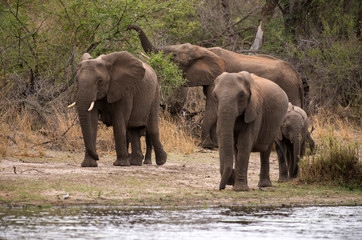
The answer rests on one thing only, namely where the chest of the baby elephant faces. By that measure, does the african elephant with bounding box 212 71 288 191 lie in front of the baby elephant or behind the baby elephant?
in front

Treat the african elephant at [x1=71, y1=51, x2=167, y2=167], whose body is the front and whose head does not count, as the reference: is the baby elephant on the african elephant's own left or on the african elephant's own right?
on the african elephant's own left

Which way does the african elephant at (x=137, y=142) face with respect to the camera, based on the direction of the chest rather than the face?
to the viewer's left

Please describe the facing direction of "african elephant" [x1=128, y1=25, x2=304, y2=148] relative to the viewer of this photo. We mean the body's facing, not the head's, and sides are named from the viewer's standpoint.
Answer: facing to the left of the viewer

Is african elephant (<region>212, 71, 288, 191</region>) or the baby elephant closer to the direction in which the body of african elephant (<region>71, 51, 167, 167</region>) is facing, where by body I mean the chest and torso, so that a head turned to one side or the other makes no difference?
the african elephant

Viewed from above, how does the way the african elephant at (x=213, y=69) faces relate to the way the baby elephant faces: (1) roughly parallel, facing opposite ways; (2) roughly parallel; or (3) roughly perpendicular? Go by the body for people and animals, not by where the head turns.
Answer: roughly perpendicular

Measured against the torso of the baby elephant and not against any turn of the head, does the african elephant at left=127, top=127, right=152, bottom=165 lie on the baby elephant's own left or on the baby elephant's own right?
on the baby elephant's own right

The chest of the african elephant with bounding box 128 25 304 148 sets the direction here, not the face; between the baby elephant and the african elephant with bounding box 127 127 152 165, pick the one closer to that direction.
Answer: the african elephant
